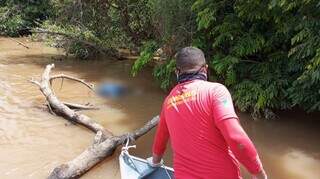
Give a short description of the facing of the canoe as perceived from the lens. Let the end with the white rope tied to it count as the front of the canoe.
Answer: facing away from the viewer and to the left of the viewer

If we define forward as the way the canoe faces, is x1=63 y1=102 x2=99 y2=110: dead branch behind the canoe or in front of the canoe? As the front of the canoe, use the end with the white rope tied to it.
in front

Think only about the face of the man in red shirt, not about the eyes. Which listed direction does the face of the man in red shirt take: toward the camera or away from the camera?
away from the camera

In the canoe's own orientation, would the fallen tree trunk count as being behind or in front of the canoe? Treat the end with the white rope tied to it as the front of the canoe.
in front
